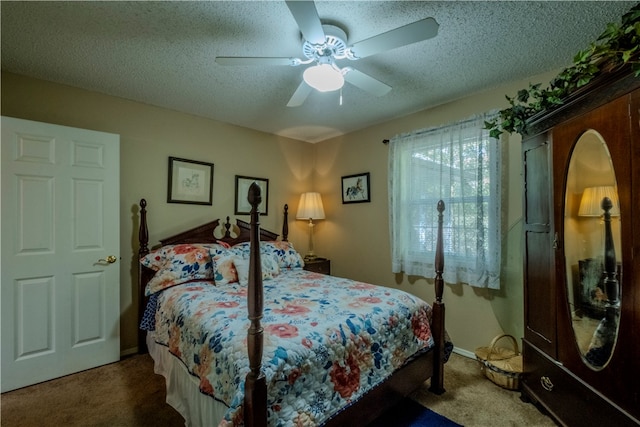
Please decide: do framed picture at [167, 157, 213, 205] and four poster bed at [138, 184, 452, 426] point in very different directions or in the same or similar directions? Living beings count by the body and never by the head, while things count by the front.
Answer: same or similar directions

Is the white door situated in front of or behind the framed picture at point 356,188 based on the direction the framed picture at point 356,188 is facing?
in front

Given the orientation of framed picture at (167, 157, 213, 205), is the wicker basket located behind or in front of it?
in front

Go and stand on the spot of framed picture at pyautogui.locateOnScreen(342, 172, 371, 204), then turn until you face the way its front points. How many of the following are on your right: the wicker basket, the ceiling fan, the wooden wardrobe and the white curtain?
0

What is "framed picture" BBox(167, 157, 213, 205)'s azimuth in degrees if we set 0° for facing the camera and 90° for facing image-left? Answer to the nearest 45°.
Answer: approximately 315°

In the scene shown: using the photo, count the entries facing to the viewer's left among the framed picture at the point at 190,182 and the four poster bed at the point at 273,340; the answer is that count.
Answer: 0

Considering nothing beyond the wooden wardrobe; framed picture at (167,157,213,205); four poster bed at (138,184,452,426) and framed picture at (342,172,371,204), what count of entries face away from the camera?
0

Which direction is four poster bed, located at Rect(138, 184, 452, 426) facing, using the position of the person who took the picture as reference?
facing the viewer and to the right of the viewer

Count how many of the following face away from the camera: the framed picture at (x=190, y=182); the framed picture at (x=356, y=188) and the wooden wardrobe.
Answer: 0

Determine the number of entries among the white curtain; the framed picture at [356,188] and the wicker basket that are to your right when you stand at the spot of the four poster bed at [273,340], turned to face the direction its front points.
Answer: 0

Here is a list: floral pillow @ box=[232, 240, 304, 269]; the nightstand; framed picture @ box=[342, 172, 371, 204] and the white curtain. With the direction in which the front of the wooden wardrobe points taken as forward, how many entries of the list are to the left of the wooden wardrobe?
0

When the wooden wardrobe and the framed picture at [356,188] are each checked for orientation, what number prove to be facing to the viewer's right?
0

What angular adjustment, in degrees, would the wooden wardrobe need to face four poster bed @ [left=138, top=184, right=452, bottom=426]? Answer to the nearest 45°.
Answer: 0° — it already faces it
